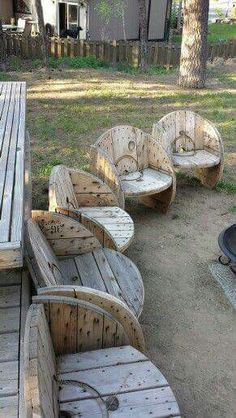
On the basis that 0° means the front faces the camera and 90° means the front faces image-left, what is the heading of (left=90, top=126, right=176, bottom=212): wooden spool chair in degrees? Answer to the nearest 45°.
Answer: approximately 315°

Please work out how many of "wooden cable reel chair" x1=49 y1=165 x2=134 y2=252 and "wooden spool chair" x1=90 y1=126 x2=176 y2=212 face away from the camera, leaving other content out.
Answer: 0

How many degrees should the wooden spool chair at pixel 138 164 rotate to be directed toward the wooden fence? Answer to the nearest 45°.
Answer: approximately 135° to its left

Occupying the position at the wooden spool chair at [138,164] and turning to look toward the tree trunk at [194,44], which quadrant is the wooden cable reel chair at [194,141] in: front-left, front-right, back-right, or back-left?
front-right

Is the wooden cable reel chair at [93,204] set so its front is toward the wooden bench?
no

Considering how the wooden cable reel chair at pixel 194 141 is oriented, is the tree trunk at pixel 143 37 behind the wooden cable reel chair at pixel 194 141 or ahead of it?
behind

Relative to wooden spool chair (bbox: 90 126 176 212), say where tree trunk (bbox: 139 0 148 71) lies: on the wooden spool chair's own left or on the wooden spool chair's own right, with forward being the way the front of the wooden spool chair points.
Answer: on the wooden spool chair's own left

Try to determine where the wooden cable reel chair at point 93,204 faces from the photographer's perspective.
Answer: facing the viewer and to the right of the viewer

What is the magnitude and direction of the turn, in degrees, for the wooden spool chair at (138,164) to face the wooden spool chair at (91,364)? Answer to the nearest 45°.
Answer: approximately 45° to its right

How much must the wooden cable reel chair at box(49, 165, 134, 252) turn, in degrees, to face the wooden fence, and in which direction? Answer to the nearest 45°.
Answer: approximately 135° to its left

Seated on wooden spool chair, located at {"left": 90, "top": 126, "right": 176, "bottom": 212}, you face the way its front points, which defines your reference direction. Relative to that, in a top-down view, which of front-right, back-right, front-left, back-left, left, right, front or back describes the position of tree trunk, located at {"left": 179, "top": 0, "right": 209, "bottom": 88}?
back-left

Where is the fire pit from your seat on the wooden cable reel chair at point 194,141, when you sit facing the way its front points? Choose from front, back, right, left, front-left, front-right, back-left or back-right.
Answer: front

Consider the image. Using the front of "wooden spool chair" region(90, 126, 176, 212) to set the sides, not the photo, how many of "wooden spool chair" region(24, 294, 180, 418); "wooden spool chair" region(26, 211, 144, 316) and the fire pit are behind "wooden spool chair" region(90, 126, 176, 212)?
0

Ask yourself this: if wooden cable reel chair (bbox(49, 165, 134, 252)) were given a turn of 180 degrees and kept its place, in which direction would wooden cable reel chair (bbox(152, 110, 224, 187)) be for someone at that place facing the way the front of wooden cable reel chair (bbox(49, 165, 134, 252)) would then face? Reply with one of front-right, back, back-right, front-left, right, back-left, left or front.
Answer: right

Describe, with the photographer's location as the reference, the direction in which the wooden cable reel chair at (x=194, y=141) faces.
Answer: facing the viewer
